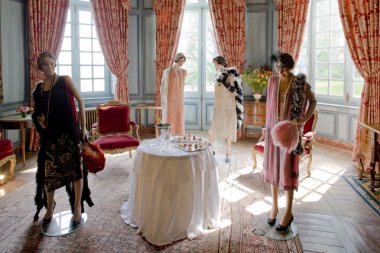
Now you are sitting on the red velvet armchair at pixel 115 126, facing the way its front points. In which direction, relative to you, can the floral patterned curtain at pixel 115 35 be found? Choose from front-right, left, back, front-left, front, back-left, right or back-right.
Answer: back

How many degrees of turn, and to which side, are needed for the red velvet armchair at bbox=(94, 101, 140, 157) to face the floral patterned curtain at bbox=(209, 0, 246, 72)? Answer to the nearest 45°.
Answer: approximately 135° to its left

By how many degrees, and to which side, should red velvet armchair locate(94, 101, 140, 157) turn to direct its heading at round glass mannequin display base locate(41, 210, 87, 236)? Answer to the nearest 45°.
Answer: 0° — it already faces it

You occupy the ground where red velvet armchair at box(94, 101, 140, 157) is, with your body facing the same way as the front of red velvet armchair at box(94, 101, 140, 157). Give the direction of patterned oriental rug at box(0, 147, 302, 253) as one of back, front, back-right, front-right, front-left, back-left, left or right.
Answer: front

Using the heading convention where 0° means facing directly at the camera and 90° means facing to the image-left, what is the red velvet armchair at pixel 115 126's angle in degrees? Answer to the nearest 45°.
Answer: approximately 0°

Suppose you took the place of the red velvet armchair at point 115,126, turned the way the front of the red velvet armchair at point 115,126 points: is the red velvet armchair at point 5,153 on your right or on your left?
on your right

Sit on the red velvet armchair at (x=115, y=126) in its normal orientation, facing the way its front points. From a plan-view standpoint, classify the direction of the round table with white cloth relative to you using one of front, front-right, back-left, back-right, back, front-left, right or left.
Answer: front

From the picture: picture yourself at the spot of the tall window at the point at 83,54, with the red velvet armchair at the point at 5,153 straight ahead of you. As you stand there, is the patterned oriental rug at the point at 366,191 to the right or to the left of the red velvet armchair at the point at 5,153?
left

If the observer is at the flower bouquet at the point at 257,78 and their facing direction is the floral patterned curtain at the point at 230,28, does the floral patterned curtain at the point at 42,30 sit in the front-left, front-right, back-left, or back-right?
front-left

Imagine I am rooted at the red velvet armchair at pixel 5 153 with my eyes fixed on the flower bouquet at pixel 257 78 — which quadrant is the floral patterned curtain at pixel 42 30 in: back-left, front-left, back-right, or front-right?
front-left

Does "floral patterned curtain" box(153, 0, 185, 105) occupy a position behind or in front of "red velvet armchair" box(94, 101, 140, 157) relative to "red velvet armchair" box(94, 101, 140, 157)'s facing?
behind

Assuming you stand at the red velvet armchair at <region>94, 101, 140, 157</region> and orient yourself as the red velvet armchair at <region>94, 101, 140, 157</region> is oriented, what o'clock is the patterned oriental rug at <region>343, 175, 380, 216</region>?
The patterned oriental rug is roughly at 10 o'clock from the red velvet armchair.

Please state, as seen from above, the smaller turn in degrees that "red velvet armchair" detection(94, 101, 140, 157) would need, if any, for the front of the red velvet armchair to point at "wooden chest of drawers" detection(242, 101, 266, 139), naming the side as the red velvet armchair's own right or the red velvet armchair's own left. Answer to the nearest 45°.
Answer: approximately 135° to the red velvet armchair's own left
